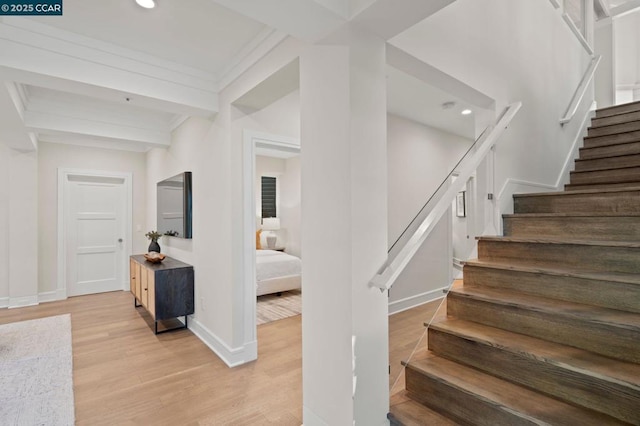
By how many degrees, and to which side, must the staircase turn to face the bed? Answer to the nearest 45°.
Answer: approximately 90° to its right

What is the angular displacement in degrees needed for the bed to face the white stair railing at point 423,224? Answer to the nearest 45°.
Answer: approximately 45° to its right

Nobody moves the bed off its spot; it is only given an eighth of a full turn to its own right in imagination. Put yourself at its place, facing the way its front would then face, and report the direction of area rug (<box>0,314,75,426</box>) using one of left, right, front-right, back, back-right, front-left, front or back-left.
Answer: front-right

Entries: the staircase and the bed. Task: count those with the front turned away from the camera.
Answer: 0

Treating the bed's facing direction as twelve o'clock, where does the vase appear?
The vase is roughly at 4 o'clock from the bed.

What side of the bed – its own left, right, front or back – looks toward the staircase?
front

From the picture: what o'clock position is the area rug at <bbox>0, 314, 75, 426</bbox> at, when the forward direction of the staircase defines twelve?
The area rug is roughly at 1 o'clock from the staircase.

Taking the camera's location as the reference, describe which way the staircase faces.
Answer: facing the viewer and to the left of the viewer

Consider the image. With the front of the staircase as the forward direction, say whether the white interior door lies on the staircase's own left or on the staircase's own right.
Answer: on the staircase's own right

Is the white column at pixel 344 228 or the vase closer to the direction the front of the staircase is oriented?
the white column

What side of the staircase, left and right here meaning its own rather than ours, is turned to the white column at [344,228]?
front
